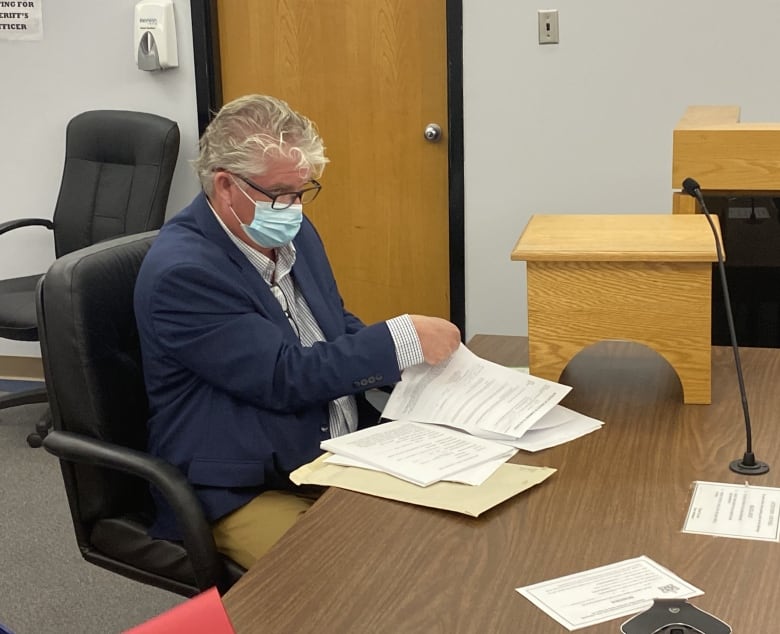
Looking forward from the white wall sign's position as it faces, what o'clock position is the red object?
The red object is roughly at 12 o'clock from the white wall sign.

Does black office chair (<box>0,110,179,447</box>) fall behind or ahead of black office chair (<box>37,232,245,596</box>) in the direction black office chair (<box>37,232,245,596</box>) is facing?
behind

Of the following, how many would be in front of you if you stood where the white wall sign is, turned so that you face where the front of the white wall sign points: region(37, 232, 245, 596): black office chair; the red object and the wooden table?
3

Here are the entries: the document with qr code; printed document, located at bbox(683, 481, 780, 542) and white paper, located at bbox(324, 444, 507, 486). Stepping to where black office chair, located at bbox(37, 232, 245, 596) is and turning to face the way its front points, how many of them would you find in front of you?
3

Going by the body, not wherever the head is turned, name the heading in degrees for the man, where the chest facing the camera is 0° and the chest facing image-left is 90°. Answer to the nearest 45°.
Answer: approximately 315°

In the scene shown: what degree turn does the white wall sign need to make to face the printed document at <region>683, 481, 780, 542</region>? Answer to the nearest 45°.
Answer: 0° — it already faces it

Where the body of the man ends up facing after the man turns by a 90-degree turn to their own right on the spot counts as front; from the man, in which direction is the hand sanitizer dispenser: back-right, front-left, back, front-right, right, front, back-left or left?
back-right

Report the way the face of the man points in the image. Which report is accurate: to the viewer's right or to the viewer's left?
to the viewer's right

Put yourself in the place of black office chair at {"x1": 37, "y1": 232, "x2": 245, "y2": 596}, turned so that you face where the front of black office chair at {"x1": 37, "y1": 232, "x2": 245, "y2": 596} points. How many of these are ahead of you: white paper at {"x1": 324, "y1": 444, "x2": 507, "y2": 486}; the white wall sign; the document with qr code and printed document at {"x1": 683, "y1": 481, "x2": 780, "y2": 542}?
3

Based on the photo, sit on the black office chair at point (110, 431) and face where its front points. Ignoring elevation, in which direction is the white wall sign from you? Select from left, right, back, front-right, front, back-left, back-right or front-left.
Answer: back-left
